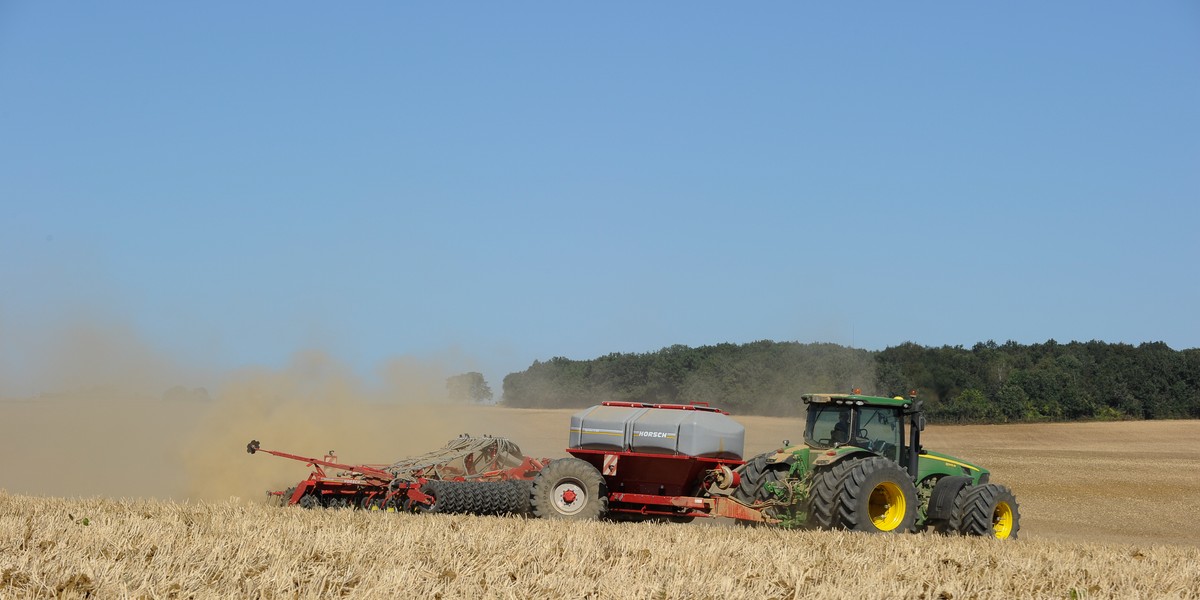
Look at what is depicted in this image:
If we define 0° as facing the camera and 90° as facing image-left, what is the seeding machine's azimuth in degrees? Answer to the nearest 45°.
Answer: approximately 225°

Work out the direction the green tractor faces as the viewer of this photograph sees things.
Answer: facing away from the viewer and to the right of the viewer
